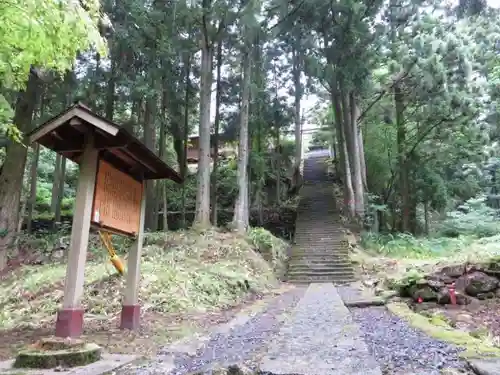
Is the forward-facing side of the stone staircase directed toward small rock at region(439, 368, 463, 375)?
yes

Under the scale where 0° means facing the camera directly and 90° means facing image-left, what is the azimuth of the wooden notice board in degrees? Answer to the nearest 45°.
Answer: approximately 315°

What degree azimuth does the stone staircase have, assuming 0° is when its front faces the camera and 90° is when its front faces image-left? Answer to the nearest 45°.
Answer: approximately 0°

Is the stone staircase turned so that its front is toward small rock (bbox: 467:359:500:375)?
yes

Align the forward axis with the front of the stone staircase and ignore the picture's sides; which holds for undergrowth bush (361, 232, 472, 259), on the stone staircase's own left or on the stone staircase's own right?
on the stone staircase's own left

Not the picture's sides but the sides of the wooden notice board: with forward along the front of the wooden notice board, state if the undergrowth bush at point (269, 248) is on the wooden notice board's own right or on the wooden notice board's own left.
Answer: on the wooden notice board's own left

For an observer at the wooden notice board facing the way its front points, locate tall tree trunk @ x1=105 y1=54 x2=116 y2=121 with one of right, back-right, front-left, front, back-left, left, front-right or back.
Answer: back-left

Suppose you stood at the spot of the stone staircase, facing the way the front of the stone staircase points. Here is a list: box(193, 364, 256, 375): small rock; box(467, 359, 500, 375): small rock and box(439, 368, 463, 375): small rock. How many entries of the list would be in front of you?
3

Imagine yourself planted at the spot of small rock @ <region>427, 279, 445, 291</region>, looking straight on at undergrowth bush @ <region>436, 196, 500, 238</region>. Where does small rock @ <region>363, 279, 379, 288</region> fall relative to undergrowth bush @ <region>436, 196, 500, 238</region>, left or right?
left
